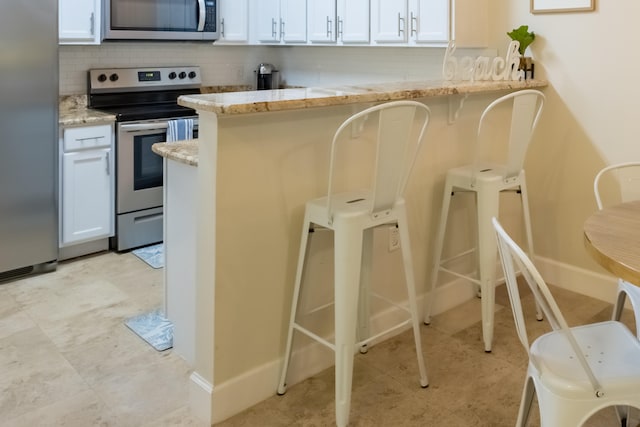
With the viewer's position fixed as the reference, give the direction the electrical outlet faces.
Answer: facing the viewer and to the right of the viewer

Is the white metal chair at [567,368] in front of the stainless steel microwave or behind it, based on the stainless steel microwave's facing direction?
in front

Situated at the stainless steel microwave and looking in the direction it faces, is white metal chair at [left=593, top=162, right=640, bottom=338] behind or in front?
in front

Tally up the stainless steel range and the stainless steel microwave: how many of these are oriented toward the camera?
2

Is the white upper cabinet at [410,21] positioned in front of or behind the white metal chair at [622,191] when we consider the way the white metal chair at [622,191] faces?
behind

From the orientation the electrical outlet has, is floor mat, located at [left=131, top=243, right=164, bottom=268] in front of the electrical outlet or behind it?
behind

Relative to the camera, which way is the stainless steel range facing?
toward the camera

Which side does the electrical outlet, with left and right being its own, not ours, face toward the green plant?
left

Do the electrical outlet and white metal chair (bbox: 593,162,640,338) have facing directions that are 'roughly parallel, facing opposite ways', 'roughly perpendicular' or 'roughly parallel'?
roughly parallel
